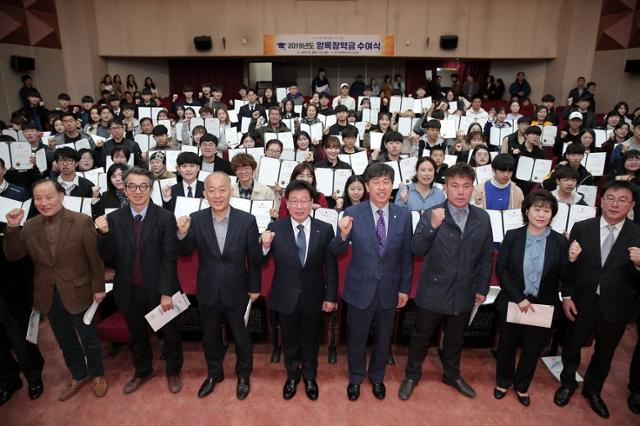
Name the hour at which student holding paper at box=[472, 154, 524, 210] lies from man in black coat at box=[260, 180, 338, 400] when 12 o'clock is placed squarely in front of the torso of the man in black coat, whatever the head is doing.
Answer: The student holding paper is roughly at 8 o'clock from the man in black coat.

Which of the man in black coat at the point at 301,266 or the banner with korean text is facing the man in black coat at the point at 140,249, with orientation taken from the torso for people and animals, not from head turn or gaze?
the banner with korean text

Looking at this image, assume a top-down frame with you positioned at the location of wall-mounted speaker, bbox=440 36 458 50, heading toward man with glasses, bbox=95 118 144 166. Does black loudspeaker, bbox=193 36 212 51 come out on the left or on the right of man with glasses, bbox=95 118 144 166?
right

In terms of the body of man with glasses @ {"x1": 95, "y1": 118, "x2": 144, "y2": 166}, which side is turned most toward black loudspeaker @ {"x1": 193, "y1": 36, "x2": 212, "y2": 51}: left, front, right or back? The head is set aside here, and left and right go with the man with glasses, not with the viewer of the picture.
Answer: back

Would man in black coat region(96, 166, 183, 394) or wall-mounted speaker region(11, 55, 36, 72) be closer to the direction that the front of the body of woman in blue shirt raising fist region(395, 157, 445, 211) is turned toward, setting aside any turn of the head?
the man in black coat
